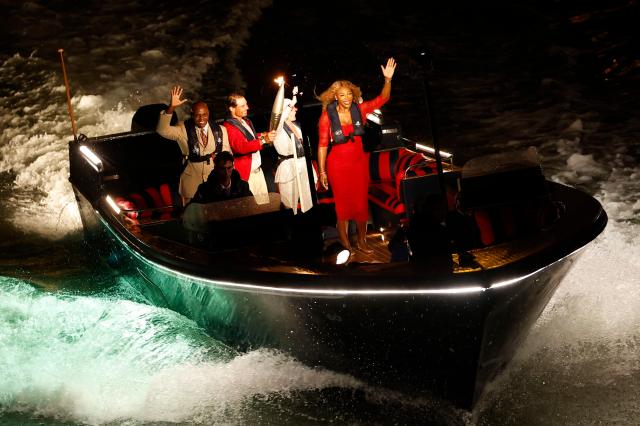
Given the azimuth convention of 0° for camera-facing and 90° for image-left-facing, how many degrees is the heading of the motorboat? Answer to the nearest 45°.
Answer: approximately 315°

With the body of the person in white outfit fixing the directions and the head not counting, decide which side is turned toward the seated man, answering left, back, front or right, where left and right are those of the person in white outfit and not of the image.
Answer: right

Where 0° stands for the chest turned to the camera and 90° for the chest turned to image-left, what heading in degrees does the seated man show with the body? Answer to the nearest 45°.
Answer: approximately 315°
